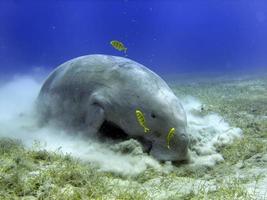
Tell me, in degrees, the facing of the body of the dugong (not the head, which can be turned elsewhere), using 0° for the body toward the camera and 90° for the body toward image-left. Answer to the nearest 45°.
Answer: approximately 315°
